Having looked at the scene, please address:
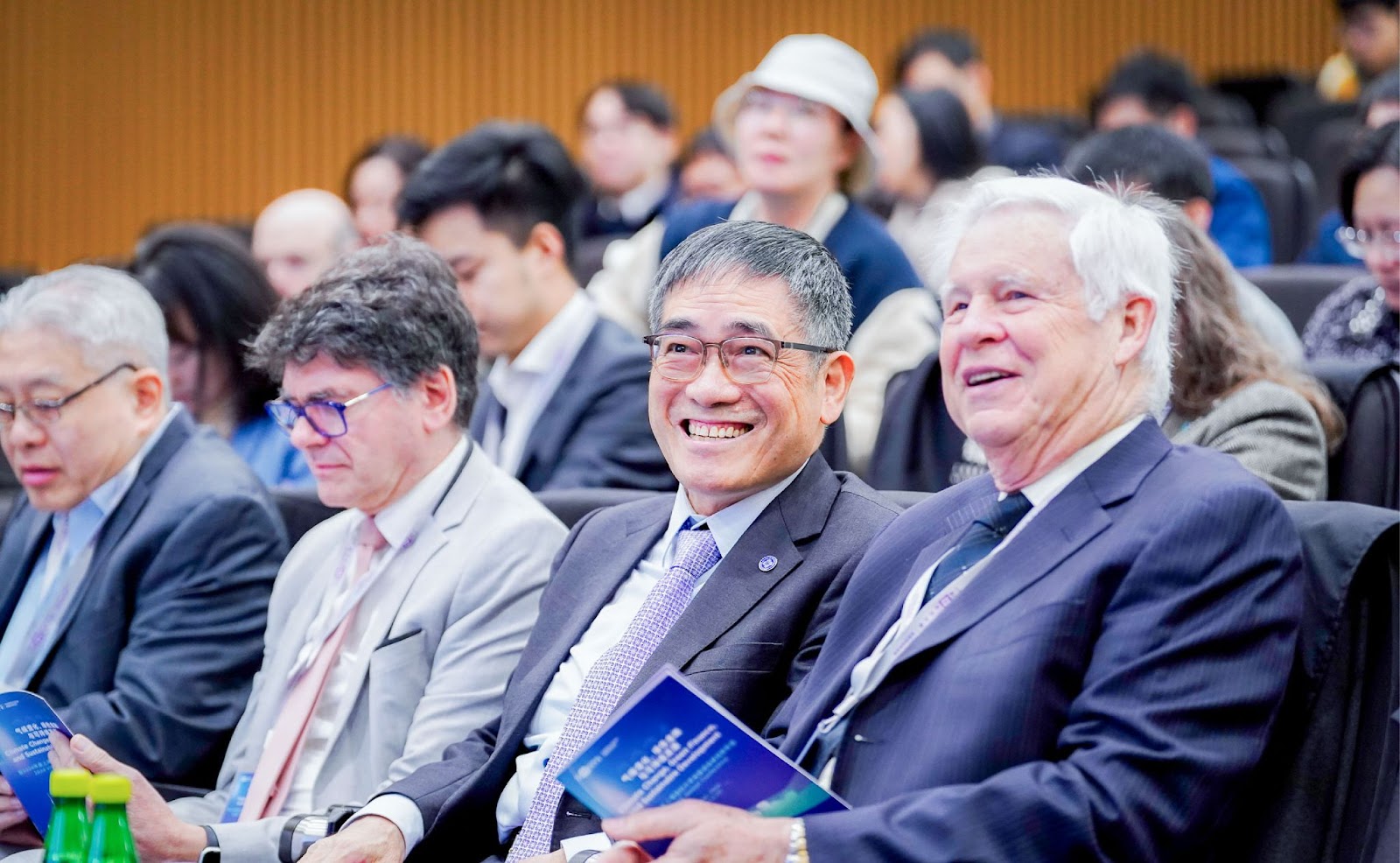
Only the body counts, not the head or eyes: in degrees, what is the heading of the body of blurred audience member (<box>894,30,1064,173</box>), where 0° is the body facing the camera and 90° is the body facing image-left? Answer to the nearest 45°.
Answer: approximately 45°

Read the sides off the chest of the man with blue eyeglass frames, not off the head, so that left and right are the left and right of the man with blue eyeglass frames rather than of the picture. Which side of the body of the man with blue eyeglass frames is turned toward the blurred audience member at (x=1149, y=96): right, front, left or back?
back

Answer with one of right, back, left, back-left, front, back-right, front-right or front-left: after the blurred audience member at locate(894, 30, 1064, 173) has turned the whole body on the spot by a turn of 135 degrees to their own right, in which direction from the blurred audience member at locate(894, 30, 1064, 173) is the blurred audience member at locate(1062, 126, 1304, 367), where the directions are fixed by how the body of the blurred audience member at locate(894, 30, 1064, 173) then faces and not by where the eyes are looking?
back

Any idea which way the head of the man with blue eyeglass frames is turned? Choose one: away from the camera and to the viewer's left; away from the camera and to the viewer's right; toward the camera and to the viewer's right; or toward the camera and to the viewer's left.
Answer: toward the camera and to the viewer's left

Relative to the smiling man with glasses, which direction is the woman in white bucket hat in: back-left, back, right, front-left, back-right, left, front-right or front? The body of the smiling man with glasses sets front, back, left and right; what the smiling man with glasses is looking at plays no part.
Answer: back-right

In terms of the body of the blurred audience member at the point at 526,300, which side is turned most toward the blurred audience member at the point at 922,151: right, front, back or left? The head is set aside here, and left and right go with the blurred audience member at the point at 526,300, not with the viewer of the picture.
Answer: back

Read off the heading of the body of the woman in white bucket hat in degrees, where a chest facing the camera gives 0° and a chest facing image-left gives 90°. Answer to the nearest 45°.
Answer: approximately 45°

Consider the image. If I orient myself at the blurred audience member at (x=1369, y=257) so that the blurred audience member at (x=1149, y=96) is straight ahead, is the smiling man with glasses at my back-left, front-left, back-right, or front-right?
back-left

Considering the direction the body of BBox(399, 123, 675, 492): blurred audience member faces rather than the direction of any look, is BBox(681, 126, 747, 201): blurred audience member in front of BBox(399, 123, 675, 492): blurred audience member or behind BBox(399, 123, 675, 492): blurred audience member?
behind

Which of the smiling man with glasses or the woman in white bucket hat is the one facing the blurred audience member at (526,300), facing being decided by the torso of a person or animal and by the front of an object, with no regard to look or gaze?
the woman in white bucket hat

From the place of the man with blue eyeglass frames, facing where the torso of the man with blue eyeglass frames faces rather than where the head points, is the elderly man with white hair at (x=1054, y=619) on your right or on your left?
on your left

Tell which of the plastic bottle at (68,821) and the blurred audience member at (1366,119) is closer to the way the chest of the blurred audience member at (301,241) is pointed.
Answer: the plastic bottle
